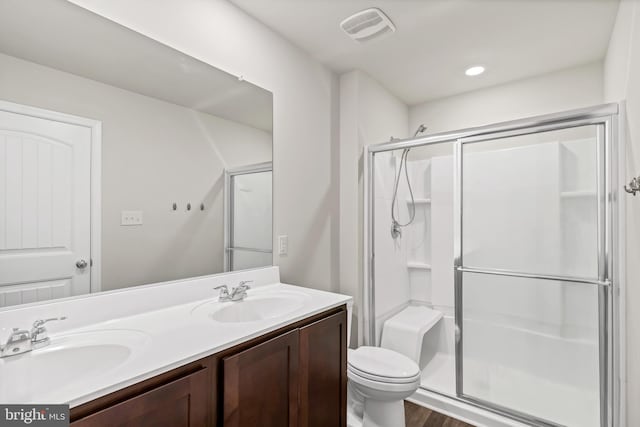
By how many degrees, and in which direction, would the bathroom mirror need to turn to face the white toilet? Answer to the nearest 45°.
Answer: approximately 45° to its left

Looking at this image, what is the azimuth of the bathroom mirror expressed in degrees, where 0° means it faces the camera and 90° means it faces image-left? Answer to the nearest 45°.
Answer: approximately 315°

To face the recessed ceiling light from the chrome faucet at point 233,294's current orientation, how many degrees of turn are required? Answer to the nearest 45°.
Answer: approximately 45° to its left

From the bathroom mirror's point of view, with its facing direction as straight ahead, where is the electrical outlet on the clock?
The electrical outlet is roughly at 10 o'clock from the bathroom mirror.

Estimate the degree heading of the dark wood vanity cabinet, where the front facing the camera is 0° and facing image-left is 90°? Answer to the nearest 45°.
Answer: approximately 315°
